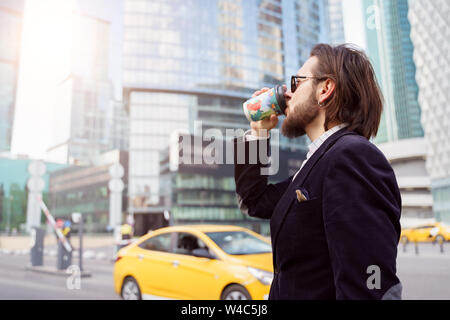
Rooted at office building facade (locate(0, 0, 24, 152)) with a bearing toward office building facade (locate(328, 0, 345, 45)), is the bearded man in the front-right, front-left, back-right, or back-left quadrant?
front-right

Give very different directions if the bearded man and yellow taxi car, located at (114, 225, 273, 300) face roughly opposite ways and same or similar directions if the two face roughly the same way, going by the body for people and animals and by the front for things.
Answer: very different directions

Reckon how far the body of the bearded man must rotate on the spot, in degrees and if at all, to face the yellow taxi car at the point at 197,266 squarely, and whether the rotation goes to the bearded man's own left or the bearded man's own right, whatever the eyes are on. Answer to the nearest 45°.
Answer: approximately 45° to the bearded man's own right

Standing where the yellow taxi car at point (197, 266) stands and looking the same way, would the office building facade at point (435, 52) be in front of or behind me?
in front

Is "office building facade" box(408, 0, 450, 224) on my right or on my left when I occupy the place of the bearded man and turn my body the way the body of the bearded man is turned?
on my right

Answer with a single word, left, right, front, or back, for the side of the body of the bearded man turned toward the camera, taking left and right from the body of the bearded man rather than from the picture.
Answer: left

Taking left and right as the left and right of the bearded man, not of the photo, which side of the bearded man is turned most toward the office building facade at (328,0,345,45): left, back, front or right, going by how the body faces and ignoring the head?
right

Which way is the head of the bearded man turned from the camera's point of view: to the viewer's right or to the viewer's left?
to the viewer's left

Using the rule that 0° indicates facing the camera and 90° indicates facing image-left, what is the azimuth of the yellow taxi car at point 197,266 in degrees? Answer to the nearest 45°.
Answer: approximately 315°

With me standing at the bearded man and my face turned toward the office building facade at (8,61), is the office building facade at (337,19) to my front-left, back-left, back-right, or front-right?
front-right

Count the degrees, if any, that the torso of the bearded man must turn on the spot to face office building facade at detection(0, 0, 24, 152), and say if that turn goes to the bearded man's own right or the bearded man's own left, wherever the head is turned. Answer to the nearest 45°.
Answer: approximately 45° to the bearded man's own right

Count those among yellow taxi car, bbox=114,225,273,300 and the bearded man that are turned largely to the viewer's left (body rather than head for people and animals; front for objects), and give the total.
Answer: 1
